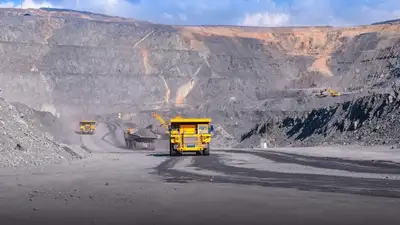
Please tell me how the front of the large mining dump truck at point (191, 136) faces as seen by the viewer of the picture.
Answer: facing the viewer
